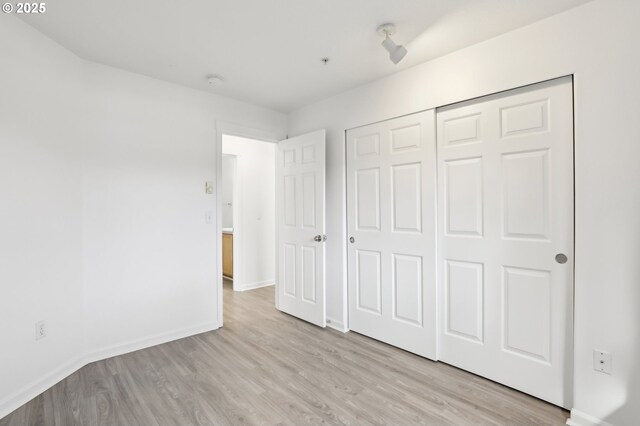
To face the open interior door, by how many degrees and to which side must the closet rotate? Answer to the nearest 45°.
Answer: approximately 45° to its right

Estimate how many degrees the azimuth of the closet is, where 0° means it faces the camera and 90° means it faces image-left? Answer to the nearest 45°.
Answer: approximately 45°
